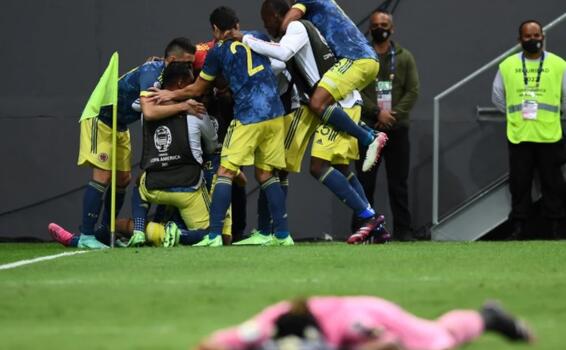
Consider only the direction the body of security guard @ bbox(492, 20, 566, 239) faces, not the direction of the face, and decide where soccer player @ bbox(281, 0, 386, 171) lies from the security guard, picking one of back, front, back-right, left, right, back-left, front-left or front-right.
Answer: front-right

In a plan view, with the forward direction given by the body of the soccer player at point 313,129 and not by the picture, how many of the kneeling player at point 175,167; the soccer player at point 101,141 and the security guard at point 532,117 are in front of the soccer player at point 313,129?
2

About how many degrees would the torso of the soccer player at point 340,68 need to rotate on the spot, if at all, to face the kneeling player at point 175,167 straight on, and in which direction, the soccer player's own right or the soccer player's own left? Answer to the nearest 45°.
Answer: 0° — they already face them

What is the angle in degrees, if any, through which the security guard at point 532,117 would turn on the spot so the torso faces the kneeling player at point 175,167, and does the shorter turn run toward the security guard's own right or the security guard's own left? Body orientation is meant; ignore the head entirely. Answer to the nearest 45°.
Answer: approximately 45° to the security guard's own right

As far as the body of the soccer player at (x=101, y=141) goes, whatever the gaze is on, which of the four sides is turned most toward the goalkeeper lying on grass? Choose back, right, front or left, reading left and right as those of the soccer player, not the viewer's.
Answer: right

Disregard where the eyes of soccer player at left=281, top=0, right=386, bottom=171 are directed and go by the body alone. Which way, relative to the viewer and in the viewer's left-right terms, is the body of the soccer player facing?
facing to the left of the viewer

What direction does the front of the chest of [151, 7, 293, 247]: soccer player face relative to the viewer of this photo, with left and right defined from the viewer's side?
facing away from the viewer and to the left of the viewer

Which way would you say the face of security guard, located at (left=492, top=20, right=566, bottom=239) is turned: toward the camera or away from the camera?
toward the camera

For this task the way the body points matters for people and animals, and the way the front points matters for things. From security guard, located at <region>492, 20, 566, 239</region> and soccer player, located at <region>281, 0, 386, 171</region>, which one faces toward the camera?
the security guard

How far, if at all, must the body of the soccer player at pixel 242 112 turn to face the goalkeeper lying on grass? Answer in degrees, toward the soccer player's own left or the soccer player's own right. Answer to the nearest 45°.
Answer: approximately 135° to the soccer player's own left

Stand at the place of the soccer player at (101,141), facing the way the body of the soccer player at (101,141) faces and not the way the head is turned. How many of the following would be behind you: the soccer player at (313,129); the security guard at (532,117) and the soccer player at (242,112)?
0

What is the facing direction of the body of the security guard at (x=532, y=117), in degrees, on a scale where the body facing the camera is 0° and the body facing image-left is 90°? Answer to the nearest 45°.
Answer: approximately 0°
